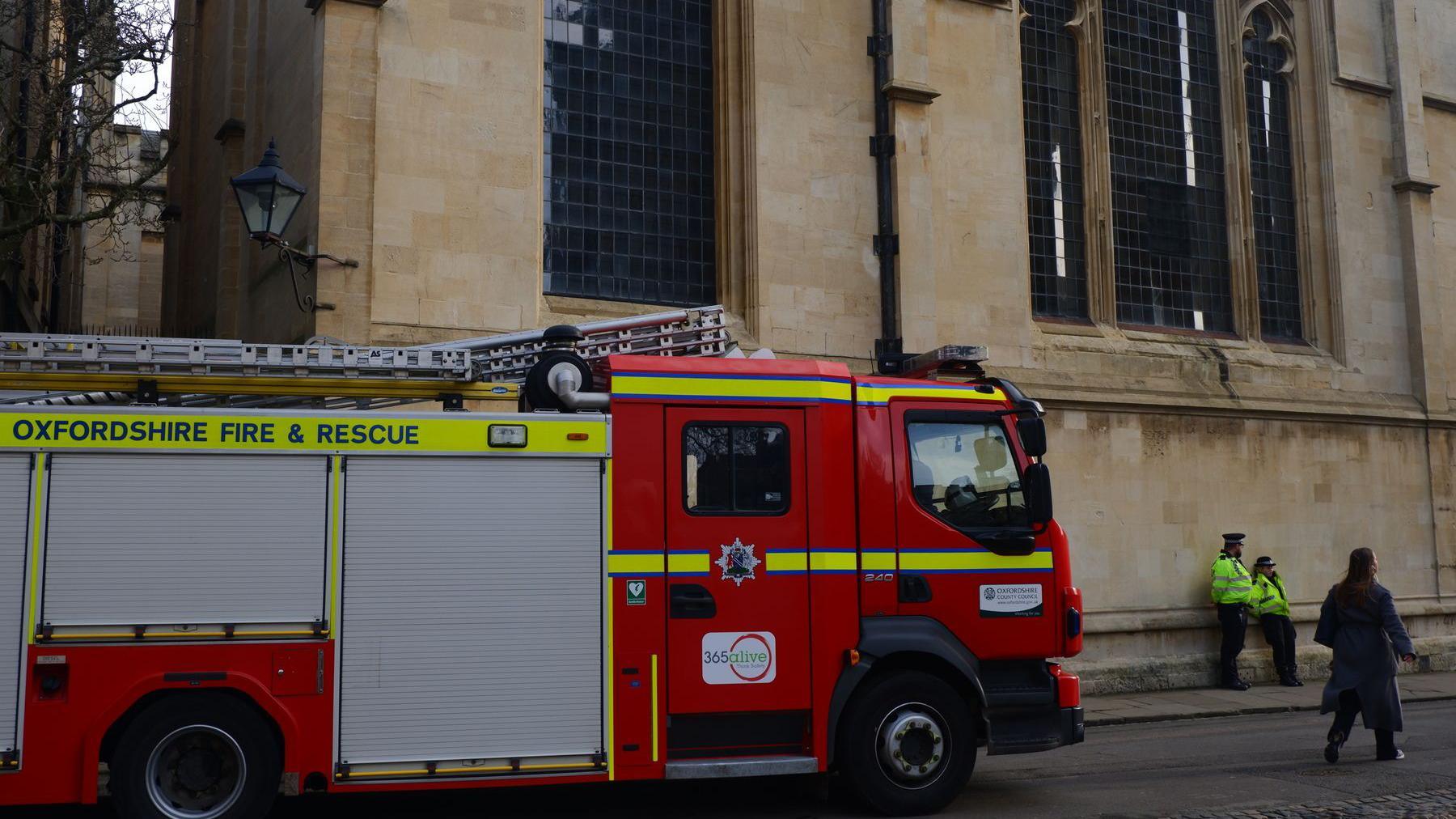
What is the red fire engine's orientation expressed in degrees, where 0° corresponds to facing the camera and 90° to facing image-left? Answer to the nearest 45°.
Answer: approximately 270°

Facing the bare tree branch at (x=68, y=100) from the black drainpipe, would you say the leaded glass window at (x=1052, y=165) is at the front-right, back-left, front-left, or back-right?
back-right

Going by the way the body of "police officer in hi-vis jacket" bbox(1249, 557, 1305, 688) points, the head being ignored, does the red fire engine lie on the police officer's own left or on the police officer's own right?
on the police officer's own right

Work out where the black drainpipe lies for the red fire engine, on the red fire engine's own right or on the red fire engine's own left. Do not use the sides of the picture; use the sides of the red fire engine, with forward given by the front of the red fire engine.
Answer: on the red fire engine's own left

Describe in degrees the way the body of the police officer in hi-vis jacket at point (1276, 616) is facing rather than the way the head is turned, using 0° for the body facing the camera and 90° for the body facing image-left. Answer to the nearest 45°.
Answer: approximately 315°

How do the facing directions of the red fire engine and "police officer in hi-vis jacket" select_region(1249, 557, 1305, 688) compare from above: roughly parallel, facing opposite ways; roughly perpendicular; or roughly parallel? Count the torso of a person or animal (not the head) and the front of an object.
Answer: roughly perpendicular

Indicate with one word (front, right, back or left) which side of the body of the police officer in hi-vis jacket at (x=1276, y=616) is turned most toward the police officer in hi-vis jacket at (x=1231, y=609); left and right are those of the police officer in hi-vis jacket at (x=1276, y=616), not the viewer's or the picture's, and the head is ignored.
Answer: right

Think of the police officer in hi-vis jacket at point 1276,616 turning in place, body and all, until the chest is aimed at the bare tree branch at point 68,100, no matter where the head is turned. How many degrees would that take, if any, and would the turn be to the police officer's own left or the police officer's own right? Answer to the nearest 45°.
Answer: approximately 90° to the police officer's own right
